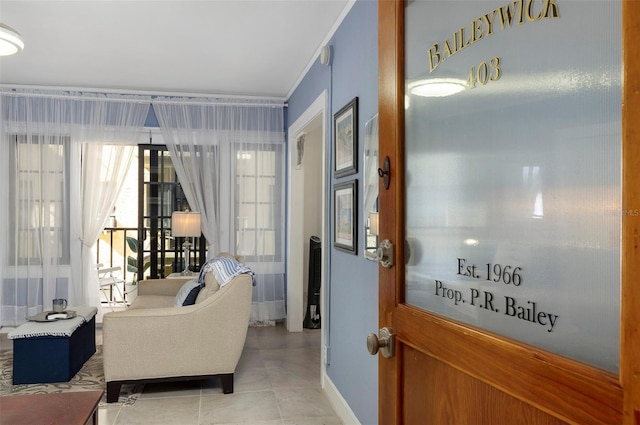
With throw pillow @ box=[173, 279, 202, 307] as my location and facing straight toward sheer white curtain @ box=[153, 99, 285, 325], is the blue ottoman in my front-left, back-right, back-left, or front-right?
back-left

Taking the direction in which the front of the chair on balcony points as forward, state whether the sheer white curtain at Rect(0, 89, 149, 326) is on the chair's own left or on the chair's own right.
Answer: on the chair's own right

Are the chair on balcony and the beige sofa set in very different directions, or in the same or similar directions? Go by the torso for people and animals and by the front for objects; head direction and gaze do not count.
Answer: very different directions

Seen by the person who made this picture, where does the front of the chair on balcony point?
facing to the right of the viewer

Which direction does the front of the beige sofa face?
to the viewer's left

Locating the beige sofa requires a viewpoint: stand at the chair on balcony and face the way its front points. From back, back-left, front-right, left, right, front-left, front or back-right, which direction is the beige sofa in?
right

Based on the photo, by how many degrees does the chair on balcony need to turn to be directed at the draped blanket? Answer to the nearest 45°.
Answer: approximately 90° to its right

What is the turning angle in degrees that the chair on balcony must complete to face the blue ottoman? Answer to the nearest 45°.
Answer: approximately 90° to its right

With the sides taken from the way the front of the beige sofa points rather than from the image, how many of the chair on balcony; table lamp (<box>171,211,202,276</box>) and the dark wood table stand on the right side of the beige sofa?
2

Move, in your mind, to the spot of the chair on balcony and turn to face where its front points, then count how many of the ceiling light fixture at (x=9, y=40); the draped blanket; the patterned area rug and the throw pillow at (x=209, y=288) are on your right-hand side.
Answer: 4

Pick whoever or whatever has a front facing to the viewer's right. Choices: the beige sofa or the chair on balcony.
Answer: the chair on balcony

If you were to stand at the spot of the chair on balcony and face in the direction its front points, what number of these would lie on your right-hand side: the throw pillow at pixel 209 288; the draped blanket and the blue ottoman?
3

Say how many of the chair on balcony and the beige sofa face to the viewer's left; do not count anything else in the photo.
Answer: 1
